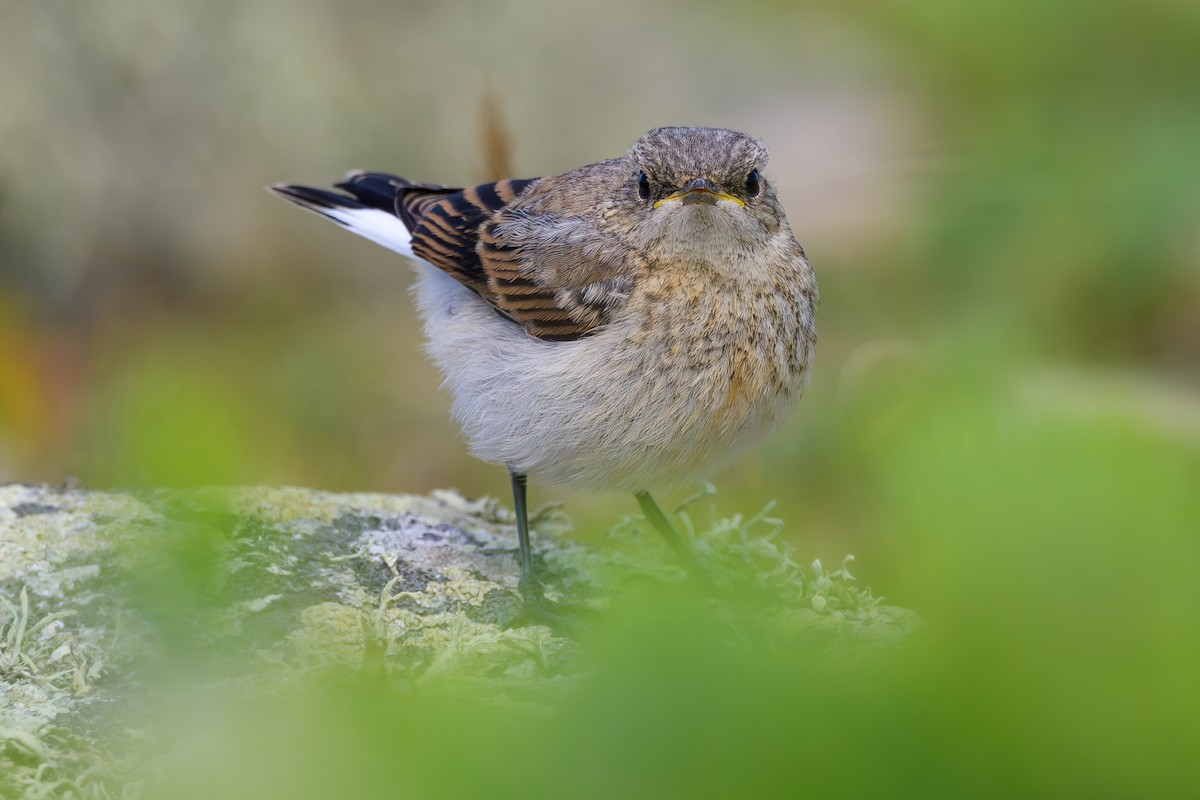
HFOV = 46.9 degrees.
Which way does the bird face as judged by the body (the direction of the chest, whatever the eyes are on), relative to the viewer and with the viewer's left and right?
facing the viewer and to the right of the viewer
